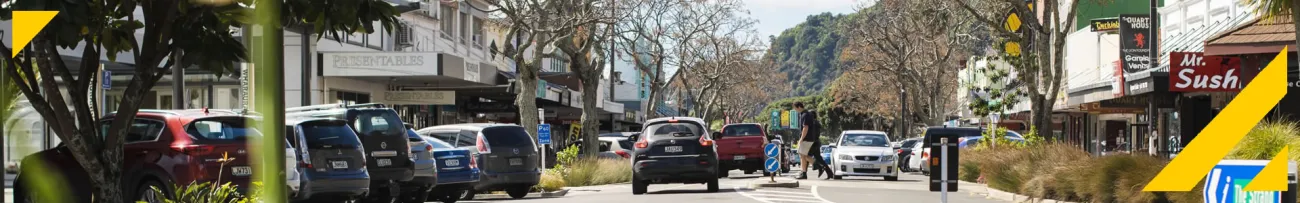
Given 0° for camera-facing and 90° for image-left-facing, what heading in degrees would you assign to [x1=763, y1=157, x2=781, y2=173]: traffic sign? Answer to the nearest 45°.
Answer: approximately 0°

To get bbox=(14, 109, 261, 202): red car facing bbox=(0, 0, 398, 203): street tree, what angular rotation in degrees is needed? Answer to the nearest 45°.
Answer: approximately 135° to its left

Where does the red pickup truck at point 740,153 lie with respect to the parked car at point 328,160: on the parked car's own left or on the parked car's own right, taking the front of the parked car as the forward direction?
on the parked car's own right

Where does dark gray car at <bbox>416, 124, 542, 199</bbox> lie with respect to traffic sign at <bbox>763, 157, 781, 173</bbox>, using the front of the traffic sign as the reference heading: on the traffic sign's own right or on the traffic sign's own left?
on the traffic sign's own right

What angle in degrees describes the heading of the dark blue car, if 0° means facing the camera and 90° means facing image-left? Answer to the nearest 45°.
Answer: approximately 135°
